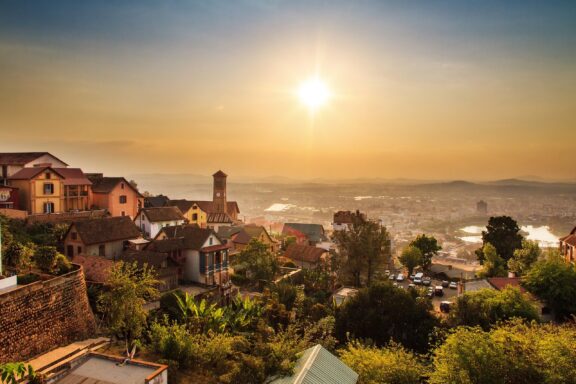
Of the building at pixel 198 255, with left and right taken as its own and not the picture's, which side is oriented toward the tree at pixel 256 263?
left

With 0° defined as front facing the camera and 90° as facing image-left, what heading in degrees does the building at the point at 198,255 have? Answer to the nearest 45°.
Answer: approximately 315°

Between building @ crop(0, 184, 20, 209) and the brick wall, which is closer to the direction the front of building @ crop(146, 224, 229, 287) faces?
the brick wall

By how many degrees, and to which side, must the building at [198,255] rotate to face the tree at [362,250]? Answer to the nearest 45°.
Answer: approximately 45° to its left

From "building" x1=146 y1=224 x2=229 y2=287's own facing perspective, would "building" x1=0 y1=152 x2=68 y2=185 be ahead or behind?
behind

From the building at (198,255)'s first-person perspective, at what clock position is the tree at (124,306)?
The tree is roughly at 2 o'clock from the building.
